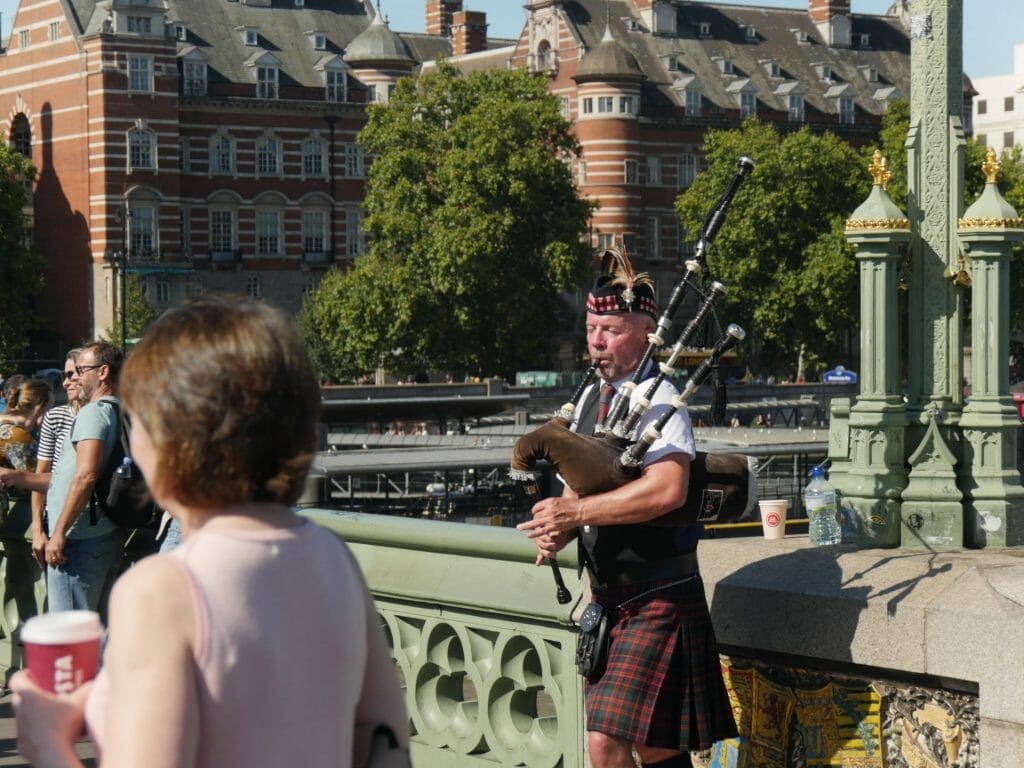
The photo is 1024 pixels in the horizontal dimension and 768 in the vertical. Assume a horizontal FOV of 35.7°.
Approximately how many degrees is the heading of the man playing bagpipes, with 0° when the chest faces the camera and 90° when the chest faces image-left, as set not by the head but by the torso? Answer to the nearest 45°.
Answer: approximately 45°

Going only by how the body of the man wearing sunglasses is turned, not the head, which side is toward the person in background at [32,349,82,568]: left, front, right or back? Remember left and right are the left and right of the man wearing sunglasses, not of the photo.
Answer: right

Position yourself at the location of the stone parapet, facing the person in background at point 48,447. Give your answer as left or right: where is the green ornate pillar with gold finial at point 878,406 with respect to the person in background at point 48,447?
right

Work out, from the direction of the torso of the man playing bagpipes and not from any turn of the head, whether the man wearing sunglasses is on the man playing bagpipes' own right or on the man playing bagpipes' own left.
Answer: on the man playing bagpipes' own right

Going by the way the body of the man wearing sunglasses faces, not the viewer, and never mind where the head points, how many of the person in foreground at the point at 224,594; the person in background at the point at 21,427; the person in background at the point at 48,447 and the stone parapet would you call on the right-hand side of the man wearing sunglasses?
2
